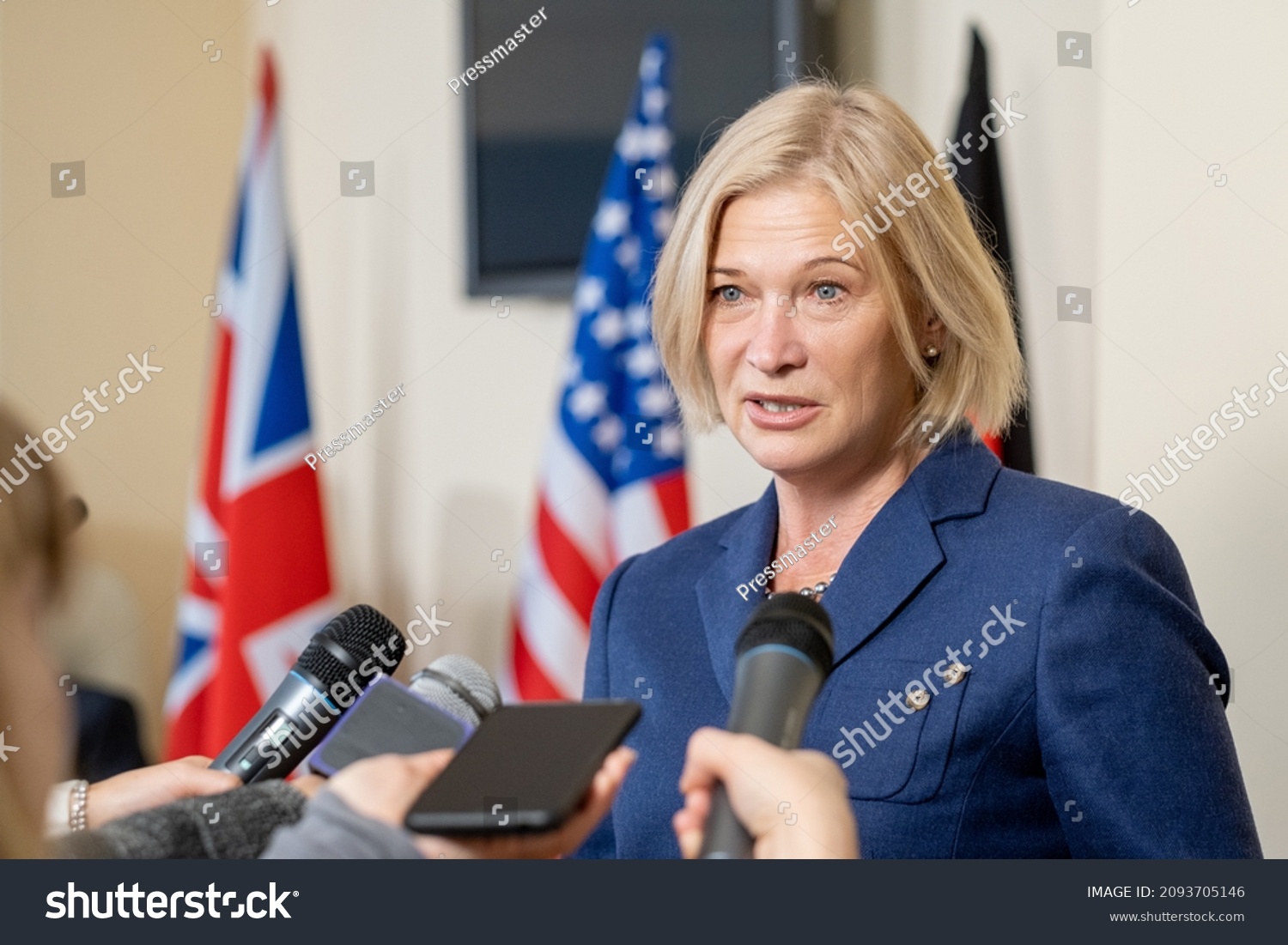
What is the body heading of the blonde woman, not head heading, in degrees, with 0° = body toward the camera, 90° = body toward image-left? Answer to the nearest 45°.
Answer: approximately 45°

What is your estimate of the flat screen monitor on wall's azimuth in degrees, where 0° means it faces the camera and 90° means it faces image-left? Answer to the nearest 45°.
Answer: approximately 0°

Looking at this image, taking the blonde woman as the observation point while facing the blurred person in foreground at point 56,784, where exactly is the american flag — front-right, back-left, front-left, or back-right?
back-right

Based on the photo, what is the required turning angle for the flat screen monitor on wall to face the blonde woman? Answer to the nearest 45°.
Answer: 0° — it already faces them

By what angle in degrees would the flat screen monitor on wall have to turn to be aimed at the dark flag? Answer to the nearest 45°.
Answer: approximately 45° to its left

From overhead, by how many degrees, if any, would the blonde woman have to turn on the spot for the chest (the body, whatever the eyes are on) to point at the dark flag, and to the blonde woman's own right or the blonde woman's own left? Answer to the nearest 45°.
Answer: approximately 135° to the blonde woman's own right

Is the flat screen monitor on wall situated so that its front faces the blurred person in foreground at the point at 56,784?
yes

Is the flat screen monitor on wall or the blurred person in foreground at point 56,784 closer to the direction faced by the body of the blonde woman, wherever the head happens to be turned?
the blurred person in foreground

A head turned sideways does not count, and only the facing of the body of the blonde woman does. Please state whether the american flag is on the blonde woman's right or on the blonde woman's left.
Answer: on the blonde woman's right
